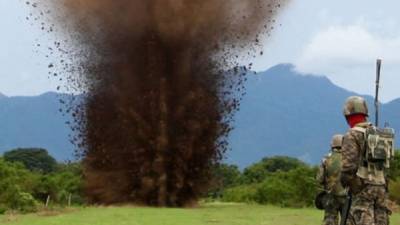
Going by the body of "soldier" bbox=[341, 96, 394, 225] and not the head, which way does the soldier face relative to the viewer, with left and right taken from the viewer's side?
facing away from the viewer and to the left of the viewer

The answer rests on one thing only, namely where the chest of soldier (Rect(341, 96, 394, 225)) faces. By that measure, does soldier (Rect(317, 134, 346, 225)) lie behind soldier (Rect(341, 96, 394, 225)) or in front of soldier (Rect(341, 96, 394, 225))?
in front

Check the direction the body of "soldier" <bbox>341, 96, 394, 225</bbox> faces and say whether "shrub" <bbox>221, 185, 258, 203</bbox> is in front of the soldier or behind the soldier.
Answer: in front
